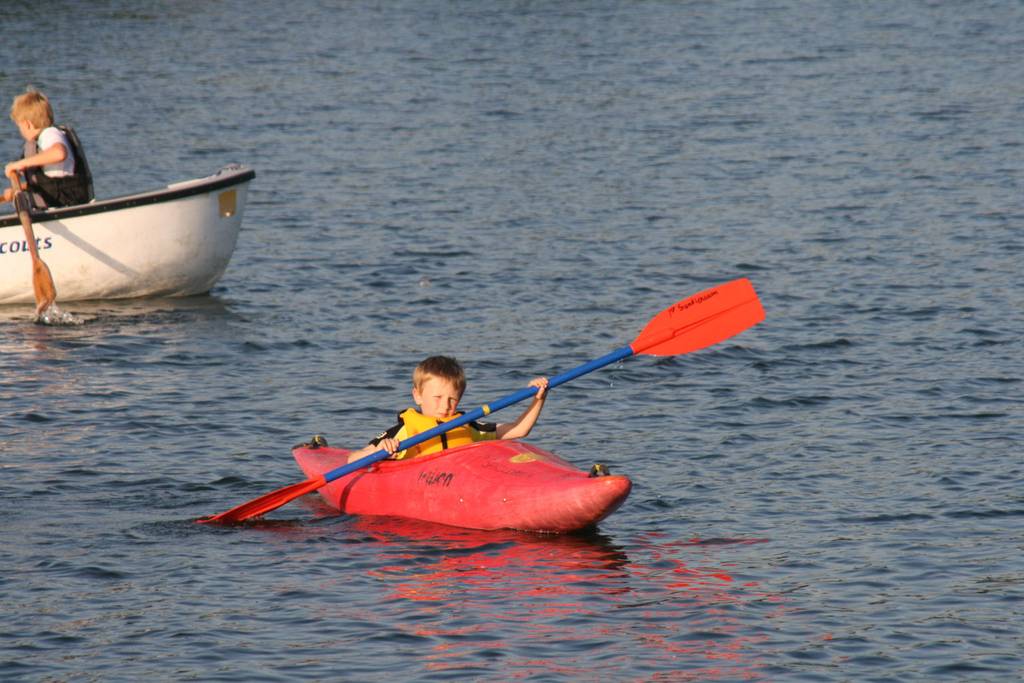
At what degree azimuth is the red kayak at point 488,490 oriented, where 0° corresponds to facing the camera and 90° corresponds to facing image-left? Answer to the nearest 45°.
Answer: approximately 315°

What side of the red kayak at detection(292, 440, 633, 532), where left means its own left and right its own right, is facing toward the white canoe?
back
